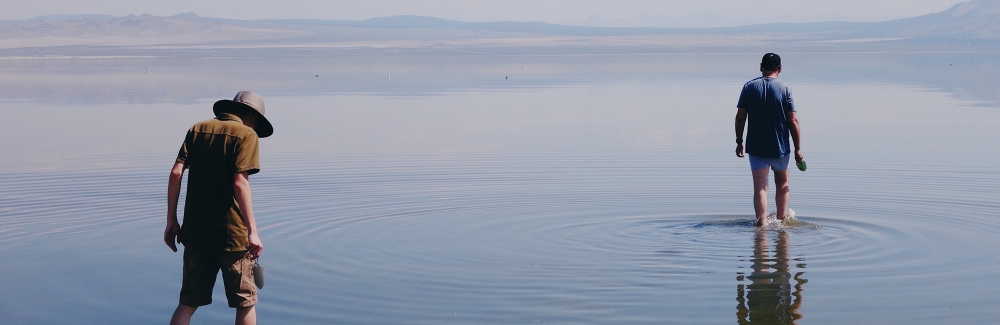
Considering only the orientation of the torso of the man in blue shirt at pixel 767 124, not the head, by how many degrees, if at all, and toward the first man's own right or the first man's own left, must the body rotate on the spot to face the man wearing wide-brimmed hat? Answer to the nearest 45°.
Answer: approximately 135° to the first man's own left

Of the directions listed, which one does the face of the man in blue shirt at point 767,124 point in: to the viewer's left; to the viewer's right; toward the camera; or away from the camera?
away from the camera

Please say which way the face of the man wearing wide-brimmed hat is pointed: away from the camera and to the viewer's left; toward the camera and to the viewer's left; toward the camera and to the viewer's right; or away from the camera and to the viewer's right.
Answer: away from the camera and to the viewer's right

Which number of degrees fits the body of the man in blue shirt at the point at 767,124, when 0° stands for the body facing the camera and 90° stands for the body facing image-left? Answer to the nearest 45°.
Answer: approximately 180°

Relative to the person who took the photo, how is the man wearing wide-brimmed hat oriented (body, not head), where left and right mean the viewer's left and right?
facing away from the viewer and to the right of the viewer

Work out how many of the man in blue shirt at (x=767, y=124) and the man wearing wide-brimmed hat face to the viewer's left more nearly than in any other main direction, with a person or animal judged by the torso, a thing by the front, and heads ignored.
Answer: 0

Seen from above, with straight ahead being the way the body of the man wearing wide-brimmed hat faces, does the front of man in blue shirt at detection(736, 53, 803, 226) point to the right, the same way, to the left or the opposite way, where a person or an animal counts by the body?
the same way
